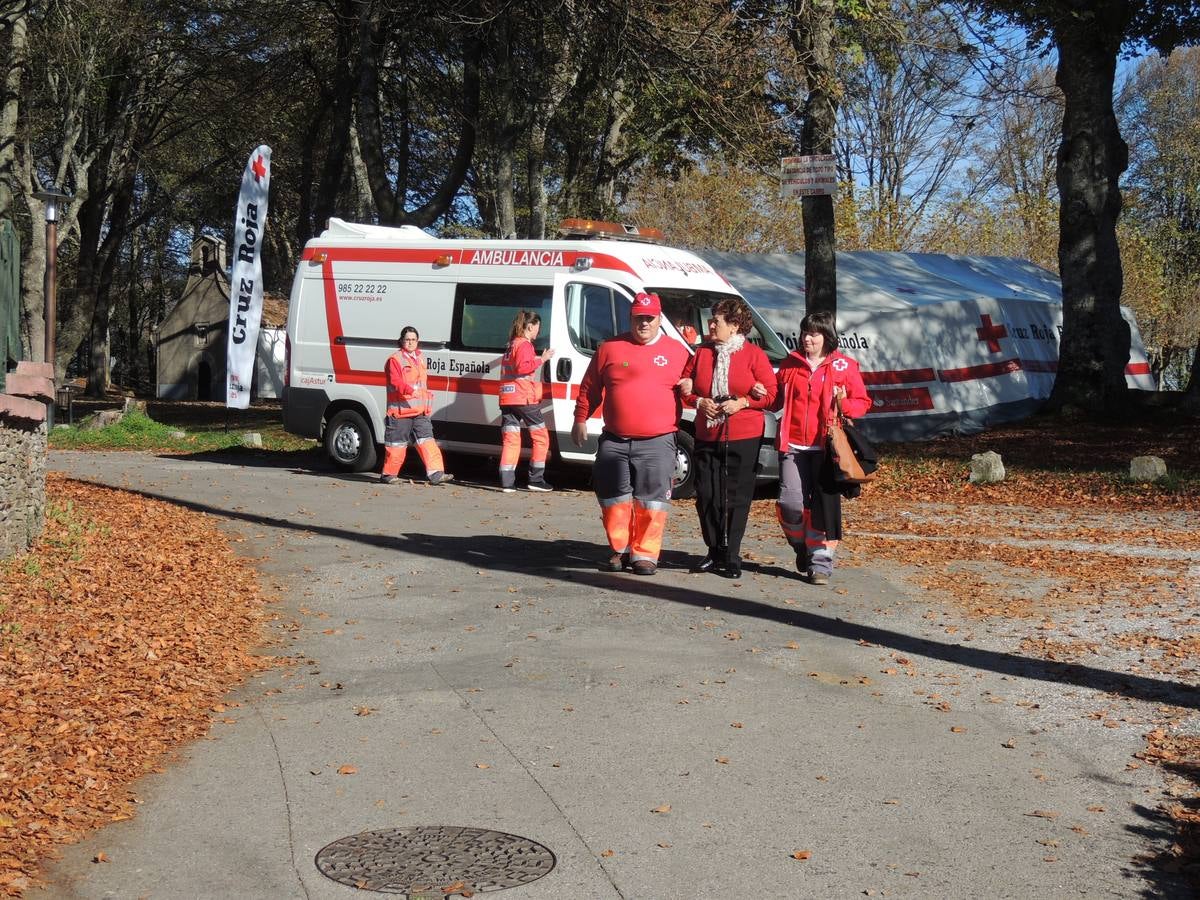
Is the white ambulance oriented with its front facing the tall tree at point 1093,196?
no

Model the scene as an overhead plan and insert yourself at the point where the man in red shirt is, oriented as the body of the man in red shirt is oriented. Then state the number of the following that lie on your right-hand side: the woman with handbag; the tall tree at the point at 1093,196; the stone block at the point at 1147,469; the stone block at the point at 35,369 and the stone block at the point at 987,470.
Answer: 1

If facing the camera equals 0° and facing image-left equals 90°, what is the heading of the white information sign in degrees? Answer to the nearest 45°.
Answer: approximately 0°

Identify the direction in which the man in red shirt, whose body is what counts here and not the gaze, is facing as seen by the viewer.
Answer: toward the camera

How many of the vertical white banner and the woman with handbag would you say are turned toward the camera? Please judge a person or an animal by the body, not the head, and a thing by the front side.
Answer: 2

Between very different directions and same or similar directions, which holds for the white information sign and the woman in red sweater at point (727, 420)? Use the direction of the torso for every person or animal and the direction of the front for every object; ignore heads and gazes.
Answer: same or similar directions

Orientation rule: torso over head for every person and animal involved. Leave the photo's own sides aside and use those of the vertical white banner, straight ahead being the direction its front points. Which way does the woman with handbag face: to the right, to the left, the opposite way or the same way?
the same way

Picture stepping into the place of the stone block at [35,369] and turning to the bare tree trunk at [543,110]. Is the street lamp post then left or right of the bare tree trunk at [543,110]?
left

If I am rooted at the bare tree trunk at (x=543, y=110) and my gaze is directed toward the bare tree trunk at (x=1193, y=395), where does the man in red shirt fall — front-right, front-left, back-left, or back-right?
front-right

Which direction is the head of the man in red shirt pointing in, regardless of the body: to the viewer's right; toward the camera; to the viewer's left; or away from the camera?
toward the camera

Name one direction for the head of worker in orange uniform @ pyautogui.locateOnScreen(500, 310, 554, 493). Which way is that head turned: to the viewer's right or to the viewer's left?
to the viewer's right

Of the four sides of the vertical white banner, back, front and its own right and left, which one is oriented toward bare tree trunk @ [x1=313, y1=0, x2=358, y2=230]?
back

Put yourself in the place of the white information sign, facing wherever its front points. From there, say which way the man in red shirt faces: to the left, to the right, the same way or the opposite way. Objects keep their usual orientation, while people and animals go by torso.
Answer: the same way

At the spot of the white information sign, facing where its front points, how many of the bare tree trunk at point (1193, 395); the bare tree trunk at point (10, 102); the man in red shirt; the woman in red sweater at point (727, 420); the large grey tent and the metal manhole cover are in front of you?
3

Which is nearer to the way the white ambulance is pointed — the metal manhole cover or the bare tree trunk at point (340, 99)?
the metal manhole cover

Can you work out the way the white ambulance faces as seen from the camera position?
facing the viewer and to the right of the viewer

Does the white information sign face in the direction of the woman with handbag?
yes

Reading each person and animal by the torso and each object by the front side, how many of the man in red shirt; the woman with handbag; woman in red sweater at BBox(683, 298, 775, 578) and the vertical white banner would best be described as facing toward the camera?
4

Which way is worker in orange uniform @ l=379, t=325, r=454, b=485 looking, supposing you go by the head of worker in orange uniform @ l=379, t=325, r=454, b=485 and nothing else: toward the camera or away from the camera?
toward the camera

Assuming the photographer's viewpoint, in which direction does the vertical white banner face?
facing the viewer
